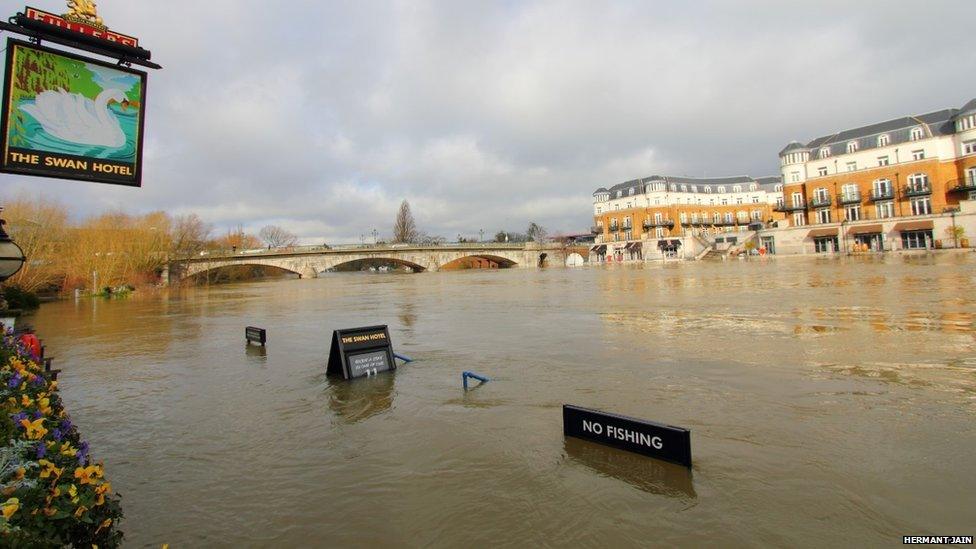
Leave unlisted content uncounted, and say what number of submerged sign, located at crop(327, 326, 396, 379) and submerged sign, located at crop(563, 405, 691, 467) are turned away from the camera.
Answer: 0

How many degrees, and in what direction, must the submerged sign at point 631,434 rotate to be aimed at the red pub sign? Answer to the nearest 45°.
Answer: approximately 45° to its right

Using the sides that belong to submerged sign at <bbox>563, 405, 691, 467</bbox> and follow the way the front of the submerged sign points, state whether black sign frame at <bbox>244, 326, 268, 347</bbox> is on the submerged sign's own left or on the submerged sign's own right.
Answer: on the submerged sign's own right

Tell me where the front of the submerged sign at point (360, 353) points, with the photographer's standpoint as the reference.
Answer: facing the viewer and to the right of the viewer

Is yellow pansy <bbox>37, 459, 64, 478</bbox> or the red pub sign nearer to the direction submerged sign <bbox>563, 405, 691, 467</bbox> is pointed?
the yellow pansy

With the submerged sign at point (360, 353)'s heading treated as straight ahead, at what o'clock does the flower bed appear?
The flower bed is roughly at 2 o'clock from the submerged sign.

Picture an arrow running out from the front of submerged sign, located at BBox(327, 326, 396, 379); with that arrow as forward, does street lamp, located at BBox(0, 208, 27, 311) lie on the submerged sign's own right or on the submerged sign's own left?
on the submerged sign's own right

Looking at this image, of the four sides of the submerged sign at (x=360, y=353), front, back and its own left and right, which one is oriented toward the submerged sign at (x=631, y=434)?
front
